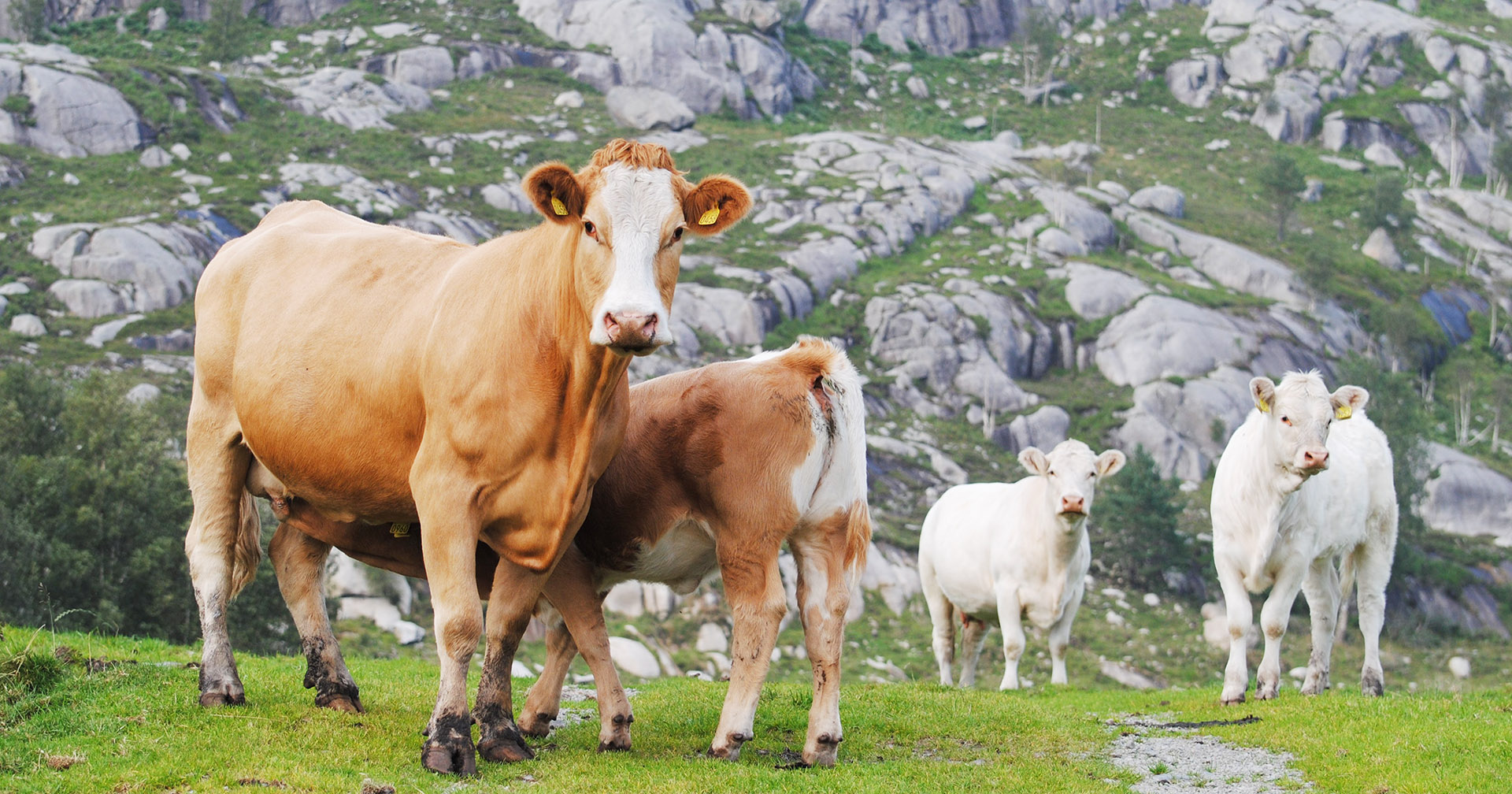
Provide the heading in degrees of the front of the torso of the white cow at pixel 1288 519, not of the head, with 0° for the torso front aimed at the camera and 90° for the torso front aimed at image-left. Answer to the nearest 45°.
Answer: approximately 45°

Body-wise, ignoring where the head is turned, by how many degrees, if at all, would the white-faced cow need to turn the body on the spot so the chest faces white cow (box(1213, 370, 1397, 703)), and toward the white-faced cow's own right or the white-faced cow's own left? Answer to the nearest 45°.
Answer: approximately 45° to the white-faced cow's own left

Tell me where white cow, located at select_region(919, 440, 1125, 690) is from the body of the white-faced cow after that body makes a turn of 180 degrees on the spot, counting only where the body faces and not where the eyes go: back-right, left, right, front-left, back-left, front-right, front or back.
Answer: right

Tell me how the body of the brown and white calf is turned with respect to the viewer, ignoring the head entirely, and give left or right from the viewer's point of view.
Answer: facing away from the viewer and to the left of the viewer

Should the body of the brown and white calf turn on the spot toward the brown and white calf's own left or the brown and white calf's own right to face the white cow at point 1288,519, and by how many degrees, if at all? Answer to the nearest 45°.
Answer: approximately 90° to the brown and white calf's own right
